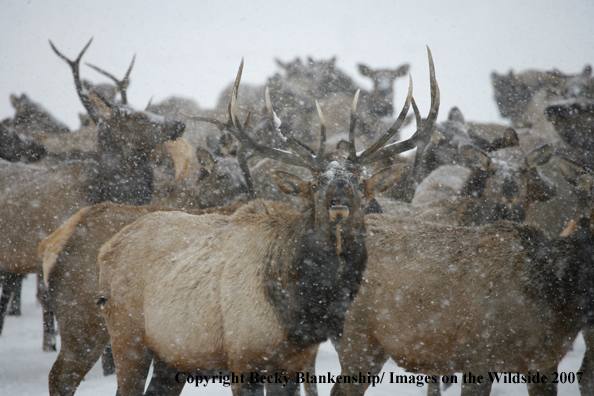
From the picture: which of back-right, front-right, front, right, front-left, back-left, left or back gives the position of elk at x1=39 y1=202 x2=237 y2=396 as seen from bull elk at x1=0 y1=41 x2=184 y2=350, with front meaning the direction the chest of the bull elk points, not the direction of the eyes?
right

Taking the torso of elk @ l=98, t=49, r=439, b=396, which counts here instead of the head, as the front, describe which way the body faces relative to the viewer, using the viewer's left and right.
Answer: facing the viewer and to the right of the viewer

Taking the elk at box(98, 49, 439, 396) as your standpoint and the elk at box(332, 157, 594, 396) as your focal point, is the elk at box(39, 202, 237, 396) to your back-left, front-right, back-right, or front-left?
back-left

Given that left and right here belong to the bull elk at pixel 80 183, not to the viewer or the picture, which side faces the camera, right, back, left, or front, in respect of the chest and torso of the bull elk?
right

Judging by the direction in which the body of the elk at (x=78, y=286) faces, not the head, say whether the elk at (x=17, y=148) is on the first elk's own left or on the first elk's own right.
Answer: on the first elk's own left

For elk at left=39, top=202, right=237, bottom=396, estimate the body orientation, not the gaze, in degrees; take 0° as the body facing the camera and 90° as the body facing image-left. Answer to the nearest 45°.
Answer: approximately 270°

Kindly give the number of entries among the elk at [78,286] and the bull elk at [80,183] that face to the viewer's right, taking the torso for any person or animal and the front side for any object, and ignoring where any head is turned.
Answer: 2

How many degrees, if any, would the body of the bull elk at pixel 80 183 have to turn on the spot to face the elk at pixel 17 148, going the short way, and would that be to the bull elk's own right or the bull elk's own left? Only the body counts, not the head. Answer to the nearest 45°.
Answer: approximately 135° to the bull elk's own left

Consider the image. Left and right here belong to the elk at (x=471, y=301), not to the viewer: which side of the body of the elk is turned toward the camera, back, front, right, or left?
right

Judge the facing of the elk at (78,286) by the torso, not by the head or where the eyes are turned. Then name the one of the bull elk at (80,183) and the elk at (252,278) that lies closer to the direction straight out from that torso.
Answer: the elk

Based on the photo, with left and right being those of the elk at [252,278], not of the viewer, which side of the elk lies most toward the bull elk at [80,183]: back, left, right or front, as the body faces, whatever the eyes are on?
back

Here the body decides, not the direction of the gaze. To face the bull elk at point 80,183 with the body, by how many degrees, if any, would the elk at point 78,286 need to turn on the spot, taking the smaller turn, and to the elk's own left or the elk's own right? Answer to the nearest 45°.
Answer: approximately 90° to the elk's own left

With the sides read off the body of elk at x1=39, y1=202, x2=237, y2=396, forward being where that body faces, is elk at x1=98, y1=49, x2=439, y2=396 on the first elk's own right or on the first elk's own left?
on the first elk's own right
